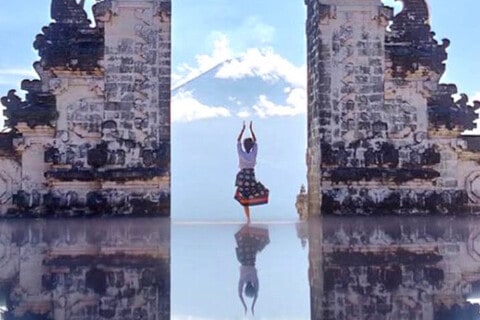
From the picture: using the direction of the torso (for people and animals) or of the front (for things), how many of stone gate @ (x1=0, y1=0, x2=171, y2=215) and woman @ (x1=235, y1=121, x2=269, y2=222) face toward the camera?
1

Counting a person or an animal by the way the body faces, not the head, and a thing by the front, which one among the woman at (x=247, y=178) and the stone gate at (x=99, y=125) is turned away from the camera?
the woman

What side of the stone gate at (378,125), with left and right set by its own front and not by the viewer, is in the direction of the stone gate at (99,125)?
right

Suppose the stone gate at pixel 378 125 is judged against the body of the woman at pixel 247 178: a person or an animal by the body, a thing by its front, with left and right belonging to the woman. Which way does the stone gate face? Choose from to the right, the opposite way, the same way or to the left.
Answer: the opposite way

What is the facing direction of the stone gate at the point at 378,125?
toward the camera

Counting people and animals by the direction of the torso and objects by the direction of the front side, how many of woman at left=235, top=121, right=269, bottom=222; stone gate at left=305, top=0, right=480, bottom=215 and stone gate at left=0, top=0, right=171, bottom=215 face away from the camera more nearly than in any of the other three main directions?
1

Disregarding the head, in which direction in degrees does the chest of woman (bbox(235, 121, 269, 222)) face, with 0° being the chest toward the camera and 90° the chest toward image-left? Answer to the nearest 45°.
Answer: approximately 180°

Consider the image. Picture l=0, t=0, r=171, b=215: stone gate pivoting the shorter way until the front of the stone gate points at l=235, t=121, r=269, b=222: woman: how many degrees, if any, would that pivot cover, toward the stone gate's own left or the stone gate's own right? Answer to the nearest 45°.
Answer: approximately 90° to the stone gate's own left

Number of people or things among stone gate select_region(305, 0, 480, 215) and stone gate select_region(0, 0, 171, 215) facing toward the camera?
2

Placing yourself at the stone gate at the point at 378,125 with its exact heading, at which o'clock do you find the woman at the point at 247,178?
The woman is roughly at 2 o'clock from the stone gate.

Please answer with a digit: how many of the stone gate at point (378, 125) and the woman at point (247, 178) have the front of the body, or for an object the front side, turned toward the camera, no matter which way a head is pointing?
1

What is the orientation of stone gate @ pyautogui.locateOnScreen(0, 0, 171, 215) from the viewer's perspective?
toward the camera

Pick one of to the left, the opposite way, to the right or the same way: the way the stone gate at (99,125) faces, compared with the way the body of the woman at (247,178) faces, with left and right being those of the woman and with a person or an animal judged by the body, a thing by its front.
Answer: the opposite way

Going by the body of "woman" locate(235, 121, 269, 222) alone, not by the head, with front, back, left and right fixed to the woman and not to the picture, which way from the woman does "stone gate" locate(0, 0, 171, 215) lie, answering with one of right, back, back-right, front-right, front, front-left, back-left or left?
left
